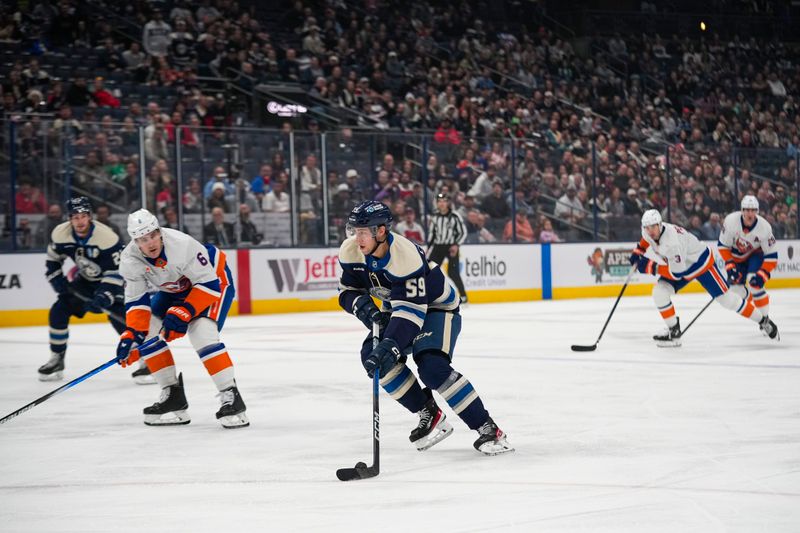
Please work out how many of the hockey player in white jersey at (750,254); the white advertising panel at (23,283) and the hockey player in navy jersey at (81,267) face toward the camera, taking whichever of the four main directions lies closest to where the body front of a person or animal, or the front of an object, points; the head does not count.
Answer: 3

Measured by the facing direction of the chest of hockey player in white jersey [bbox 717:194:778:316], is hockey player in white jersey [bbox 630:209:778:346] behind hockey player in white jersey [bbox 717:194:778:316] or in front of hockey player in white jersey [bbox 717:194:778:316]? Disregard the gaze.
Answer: in front

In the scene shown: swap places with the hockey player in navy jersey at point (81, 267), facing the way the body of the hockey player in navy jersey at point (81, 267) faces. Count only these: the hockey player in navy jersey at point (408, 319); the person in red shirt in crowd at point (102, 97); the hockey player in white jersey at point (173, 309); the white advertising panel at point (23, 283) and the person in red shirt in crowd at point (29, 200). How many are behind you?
3

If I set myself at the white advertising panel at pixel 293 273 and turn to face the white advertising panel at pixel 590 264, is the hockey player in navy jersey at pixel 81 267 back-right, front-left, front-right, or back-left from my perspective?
back-right

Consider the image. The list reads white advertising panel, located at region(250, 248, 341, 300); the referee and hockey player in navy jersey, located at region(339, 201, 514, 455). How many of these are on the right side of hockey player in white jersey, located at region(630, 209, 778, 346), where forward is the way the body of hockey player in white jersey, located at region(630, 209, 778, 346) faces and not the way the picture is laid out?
2

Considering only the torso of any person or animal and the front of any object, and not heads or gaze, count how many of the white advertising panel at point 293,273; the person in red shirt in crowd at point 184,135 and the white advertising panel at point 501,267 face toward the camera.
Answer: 3

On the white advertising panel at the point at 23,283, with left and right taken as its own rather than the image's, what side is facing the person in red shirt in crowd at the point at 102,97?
back

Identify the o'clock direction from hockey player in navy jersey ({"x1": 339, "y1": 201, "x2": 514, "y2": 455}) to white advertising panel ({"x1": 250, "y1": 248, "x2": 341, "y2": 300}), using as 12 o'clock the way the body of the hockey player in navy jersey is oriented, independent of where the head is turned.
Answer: The white advertising panel is roughly at 4 o'clock from the hockey player in navy jersey.

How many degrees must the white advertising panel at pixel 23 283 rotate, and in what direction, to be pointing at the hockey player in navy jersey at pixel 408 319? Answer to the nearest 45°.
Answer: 0° — it already faces them

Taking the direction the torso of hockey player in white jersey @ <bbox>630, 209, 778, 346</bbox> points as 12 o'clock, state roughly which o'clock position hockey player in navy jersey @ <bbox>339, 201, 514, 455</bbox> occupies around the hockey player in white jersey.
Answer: The hockey player in navy jersey is roughly at 11 o'clock from the hockey player in white jersey.
